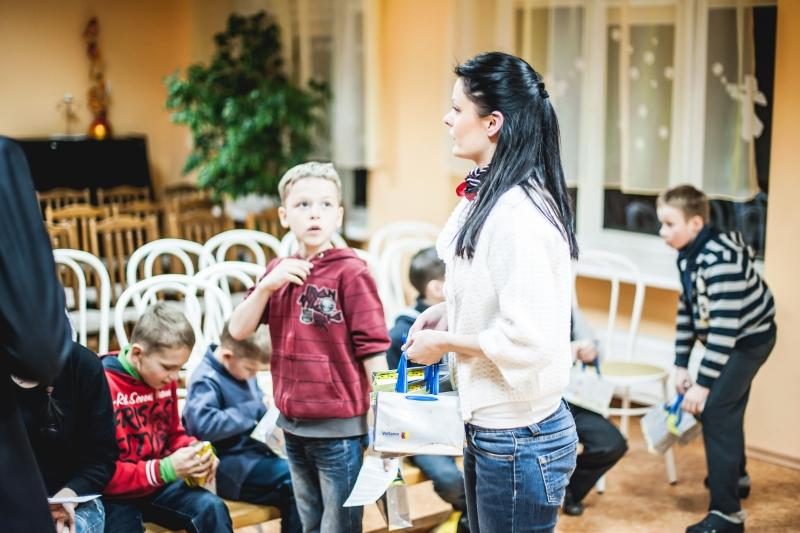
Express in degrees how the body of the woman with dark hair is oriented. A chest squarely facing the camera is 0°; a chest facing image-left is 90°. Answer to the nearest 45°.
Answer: approximately 90°

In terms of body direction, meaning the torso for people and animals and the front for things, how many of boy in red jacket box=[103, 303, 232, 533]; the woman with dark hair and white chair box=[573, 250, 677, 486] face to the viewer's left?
1

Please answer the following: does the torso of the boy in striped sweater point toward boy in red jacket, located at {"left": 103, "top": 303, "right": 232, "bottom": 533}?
yes

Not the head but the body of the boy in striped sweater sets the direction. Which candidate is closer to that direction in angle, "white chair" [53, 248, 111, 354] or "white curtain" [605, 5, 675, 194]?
the white chair

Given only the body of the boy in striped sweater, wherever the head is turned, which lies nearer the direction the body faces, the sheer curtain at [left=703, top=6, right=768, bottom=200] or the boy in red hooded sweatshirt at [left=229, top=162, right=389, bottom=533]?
the boy in red hooded sweatshirt

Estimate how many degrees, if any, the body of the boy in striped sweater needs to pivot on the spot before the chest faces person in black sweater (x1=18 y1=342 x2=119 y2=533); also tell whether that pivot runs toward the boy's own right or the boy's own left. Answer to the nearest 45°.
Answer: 0° — they already face them

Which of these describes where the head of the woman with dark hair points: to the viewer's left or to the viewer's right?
to the viewer's left

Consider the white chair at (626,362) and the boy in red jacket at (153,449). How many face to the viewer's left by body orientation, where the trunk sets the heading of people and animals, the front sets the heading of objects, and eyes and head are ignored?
0

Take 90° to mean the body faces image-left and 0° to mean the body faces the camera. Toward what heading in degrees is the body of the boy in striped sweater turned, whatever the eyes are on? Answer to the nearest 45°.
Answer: approximately 45°

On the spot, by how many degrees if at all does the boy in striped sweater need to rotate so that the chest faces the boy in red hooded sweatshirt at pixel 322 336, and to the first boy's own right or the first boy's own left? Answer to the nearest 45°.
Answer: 0° — they already face them

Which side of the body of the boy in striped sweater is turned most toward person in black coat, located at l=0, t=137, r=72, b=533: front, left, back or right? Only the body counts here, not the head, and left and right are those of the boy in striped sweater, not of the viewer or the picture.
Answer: front

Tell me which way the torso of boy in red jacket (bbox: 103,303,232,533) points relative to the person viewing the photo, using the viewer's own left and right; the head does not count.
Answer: facing the viewer and to the right of the viewer

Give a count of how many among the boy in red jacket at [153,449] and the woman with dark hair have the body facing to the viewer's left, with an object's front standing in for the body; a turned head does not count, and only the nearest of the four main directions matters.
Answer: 1

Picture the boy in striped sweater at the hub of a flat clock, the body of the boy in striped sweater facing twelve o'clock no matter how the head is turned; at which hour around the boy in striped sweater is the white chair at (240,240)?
The white chair is roughly at 2 o'clock from the boy in striped sweater.

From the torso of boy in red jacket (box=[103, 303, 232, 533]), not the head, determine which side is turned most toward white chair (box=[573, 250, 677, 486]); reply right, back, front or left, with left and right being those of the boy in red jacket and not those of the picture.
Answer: left

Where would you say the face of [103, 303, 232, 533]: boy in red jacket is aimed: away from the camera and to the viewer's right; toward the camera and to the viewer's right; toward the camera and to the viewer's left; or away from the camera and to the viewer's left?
toward the camera and to the viewer's right

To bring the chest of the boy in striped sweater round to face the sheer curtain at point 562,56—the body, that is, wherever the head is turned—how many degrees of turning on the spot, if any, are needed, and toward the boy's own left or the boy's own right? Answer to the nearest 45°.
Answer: approximately 90° to the boy's own right
